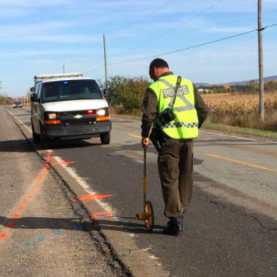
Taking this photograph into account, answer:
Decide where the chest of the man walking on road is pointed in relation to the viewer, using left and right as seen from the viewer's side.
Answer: facing away from the viewer and to the left of the viewer

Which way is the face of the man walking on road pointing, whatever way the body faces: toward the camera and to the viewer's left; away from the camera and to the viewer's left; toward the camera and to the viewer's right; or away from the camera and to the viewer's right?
away from the camera and to the viewer's left
